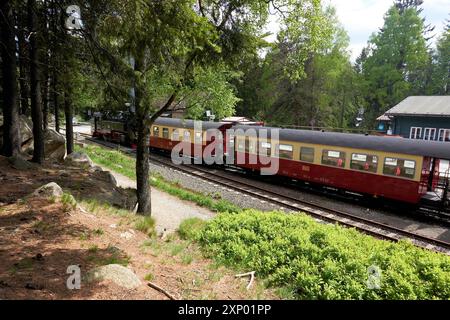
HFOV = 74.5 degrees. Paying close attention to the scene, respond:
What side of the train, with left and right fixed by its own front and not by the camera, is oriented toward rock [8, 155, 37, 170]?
left

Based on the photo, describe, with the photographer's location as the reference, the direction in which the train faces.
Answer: facing away from the viewer and to the left of the viewer

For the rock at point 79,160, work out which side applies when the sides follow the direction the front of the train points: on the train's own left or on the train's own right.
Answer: on the train's own left

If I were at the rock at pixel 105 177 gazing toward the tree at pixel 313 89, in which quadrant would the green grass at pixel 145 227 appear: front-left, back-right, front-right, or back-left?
back-right

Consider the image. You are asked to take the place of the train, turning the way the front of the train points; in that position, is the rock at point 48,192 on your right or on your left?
on your left

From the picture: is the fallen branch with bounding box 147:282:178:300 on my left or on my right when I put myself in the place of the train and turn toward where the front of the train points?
on my left

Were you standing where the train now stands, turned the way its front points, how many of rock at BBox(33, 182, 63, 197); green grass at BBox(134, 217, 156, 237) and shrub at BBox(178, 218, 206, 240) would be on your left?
3

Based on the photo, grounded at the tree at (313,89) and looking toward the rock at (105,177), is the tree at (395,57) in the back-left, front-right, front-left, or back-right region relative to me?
back-left

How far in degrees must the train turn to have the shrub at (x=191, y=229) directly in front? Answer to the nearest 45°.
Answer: approximately 90° to its left

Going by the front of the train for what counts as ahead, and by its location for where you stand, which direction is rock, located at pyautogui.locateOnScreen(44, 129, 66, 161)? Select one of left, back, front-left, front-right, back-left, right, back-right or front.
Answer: front-left

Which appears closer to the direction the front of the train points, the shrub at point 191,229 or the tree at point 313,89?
the tree

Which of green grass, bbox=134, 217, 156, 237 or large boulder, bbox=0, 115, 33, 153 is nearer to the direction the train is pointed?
the large boulder

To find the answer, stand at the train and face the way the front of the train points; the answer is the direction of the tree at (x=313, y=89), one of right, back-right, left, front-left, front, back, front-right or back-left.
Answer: front-right

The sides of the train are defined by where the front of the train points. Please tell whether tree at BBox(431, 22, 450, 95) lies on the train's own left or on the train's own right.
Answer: on the train's own right
